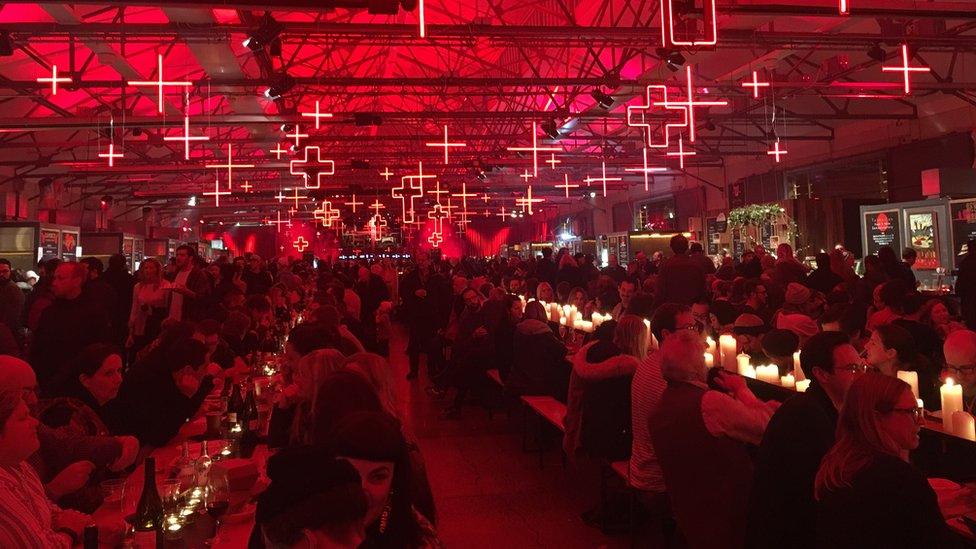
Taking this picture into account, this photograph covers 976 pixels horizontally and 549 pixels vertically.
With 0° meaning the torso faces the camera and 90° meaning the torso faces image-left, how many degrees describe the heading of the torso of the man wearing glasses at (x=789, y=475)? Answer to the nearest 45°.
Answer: approximately 270°

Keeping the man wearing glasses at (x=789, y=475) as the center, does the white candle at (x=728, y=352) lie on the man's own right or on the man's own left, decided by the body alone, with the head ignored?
on the man's own left

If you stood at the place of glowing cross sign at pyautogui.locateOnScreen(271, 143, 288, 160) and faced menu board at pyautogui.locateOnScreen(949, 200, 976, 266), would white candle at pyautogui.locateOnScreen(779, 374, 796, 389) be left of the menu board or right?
right

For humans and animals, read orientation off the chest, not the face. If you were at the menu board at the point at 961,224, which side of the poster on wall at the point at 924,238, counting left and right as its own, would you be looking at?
left

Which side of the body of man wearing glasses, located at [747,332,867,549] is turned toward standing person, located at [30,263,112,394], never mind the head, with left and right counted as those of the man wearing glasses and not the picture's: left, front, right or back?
back

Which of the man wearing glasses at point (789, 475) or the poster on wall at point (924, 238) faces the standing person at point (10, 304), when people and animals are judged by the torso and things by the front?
the poster on wall

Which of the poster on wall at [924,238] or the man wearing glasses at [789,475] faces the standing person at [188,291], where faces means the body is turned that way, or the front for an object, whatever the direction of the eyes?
the poster on wall

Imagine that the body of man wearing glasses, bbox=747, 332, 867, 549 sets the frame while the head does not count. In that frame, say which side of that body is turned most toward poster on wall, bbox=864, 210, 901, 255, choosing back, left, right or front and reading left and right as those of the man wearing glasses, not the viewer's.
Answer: left

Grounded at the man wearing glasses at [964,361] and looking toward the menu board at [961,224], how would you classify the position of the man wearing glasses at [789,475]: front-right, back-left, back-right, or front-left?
back-left

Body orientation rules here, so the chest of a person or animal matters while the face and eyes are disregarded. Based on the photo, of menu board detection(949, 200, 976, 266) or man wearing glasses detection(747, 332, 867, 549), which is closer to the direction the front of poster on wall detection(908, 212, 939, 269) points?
the man wearing glasses

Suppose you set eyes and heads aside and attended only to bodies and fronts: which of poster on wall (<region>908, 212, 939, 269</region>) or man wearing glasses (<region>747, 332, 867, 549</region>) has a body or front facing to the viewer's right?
the man wearing glasses

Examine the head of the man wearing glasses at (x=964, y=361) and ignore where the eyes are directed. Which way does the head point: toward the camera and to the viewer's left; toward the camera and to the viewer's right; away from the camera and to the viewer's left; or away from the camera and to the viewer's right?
toward the camera and to the viewer's left

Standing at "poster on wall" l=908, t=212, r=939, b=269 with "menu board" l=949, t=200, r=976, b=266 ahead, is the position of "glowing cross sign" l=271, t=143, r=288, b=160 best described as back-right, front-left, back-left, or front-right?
back-right

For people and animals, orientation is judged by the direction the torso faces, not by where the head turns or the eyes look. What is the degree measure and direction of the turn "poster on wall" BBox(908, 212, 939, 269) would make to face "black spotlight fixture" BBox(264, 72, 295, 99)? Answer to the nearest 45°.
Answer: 0° — it already faces it

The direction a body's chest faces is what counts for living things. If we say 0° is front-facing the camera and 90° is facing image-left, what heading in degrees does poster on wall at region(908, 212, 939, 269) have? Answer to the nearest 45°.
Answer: approximately 45°

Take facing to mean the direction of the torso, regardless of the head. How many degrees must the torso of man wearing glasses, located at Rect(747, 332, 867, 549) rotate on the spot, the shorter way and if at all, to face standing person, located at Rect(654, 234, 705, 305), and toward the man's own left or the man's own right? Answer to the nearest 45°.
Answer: approximately 90° to the man's own left

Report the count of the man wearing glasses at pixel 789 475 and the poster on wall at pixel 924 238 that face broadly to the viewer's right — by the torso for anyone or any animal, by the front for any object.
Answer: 1
